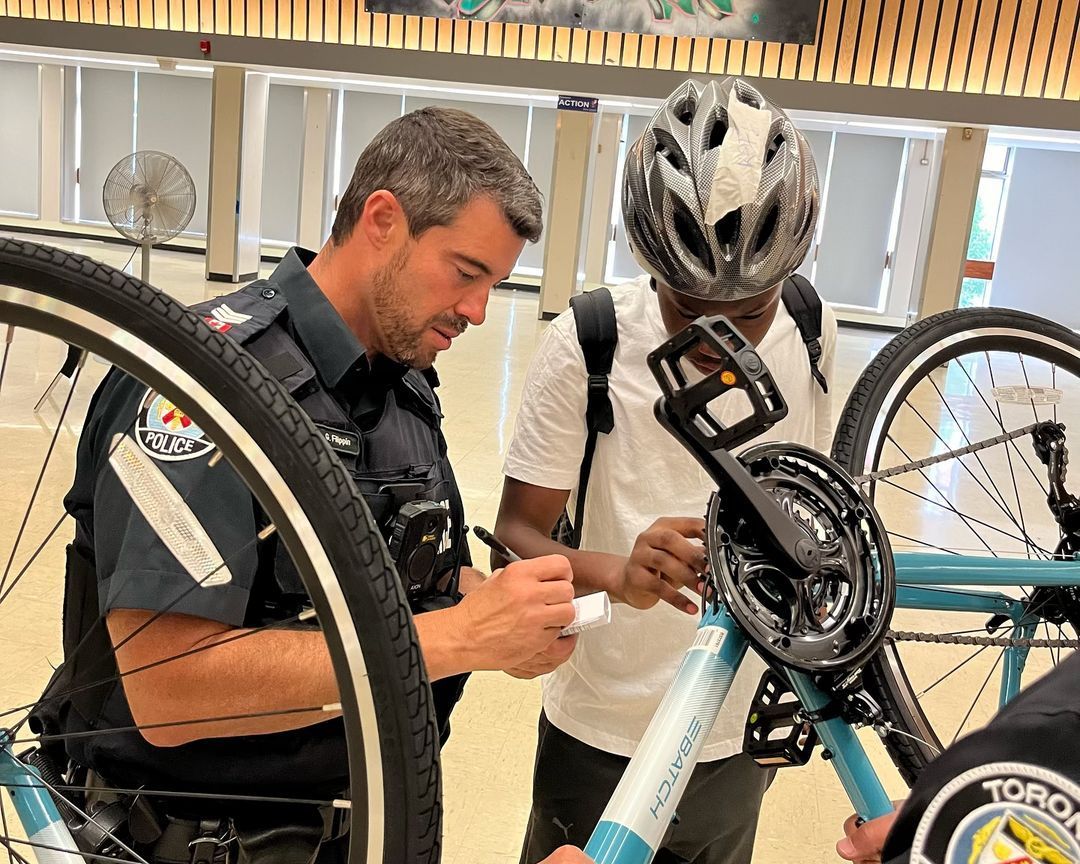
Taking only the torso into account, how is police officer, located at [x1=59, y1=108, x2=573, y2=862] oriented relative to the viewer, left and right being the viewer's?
facing the viewer and to the right of the viewer

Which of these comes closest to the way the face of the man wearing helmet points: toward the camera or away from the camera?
toward the camera

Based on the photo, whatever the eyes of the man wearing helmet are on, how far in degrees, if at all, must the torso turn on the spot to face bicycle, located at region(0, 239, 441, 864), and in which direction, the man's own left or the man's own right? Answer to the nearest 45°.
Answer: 0° — they already face it

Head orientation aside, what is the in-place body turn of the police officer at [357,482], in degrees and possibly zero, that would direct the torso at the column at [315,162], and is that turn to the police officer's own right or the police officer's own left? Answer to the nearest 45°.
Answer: approximately 135° to the police officer's own left

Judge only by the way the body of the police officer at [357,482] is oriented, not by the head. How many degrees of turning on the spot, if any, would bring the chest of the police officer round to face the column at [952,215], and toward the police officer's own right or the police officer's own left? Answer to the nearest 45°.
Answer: approximately 90° to the police officer's own left

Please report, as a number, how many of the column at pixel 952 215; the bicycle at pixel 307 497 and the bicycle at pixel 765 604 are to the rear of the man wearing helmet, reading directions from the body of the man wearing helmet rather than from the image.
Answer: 1

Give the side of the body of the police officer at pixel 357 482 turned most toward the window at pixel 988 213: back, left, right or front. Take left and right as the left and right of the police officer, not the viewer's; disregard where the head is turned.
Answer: left

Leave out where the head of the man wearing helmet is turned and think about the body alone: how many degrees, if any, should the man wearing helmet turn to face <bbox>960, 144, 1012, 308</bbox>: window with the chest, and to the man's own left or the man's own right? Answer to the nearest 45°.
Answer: approximately 180°

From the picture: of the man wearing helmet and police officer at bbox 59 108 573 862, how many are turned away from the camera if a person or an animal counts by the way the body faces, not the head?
0

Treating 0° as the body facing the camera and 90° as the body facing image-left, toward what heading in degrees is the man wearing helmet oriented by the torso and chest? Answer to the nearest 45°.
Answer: approximately 0°

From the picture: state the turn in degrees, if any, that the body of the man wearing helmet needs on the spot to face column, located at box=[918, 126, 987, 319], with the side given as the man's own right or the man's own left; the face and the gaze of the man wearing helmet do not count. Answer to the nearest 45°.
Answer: approximately 180°
